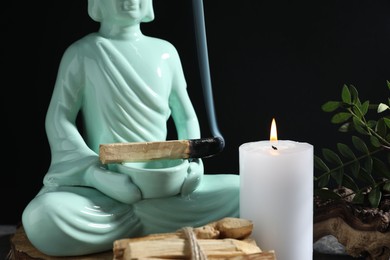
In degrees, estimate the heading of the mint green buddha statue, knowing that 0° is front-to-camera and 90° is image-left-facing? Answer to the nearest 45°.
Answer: approximately 315°

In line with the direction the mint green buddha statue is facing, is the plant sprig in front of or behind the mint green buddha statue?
behind
